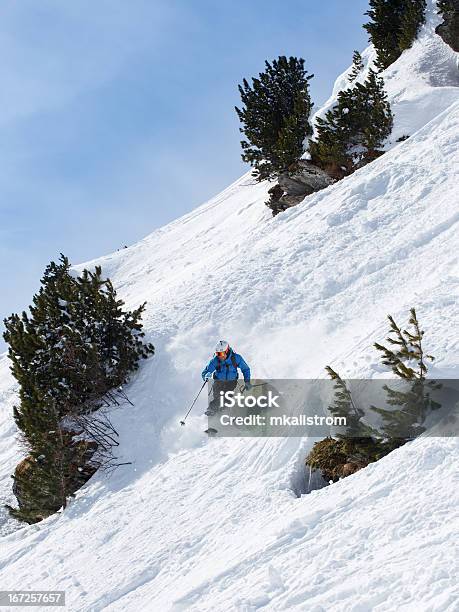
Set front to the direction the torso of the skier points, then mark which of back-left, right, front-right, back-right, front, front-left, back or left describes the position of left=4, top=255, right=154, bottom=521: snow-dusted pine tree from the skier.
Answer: right

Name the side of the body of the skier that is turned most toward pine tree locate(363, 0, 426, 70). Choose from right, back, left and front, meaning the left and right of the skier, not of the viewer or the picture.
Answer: back

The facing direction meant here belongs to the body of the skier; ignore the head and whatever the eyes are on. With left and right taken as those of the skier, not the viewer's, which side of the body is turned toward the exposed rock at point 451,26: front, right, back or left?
back

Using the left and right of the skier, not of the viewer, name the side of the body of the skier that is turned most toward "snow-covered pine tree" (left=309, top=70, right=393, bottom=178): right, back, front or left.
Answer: back

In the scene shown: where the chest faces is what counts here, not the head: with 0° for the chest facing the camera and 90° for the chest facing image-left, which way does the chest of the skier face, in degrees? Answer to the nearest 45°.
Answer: approximately 45°

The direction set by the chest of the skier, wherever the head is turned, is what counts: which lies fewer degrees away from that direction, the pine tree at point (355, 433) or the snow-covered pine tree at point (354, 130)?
the pine tree

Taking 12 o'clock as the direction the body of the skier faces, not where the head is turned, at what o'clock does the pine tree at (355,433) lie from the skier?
The pine tree is roughly at 10 o'clock from the skier.

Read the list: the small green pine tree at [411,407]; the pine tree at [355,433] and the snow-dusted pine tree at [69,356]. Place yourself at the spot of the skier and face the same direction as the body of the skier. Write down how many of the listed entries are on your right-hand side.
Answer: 1

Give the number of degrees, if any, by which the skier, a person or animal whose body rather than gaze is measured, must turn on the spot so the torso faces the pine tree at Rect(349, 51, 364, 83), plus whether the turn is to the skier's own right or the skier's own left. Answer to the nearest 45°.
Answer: approximately 180°
